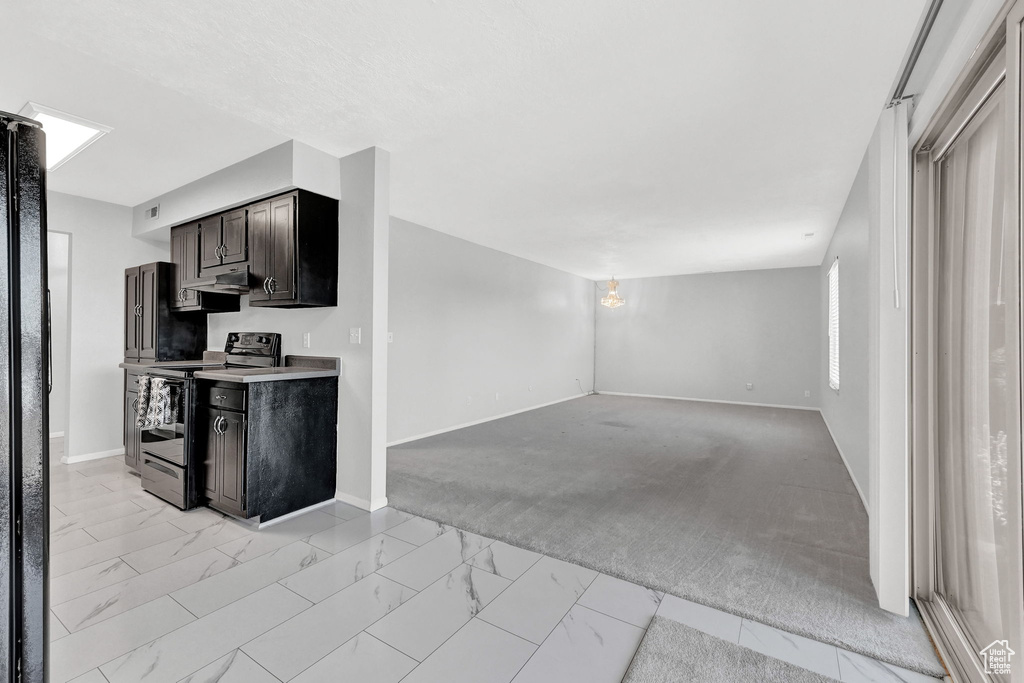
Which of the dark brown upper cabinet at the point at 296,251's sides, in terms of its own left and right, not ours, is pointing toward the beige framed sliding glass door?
left

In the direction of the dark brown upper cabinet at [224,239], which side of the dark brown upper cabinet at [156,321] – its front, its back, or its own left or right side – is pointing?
left

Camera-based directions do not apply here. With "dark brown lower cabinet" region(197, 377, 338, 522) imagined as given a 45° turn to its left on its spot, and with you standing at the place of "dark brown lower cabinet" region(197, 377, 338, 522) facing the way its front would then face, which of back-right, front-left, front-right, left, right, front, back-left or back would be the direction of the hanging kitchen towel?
back-right

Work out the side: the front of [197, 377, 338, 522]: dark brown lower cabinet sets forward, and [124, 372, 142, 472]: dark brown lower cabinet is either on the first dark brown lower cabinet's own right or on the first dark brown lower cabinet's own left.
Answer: on the first dark brown lower cabinet's own right

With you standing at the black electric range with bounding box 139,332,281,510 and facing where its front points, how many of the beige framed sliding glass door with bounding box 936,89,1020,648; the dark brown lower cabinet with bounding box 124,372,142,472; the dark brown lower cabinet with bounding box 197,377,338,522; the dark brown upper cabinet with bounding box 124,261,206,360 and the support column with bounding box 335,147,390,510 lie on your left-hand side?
3

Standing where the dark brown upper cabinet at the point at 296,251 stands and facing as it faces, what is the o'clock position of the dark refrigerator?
The dark refrigerator is roughly at 11 o'clock from the dark brown upper cabinet.

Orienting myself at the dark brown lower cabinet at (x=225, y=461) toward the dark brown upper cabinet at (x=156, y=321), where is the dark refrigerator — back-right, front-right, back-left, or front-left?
back-left
